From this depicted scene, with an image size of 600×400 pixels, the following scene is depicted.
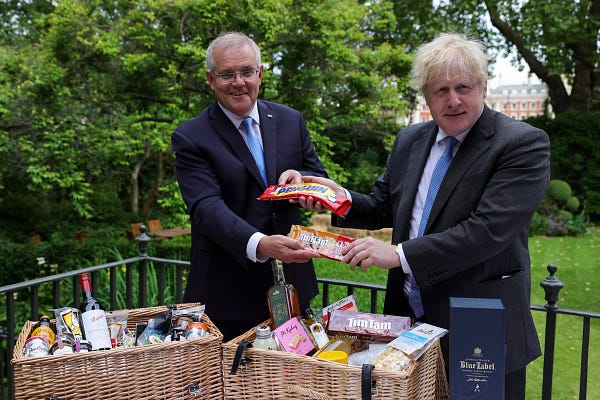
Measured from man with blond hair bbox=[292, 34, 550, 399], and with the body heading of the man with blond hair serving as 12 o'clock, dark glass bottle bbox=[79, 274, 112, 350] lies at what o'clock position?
The dark glass bottle is roughly at 1 o'clock from the man with blond hair.

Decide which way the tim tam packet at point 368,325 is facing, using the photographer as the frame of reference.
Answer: facing the viewer

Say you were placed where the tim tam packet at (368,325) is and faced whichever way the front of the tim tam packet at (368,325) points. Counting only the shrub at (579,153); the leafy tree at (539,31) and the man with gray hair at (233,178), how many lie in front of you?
0

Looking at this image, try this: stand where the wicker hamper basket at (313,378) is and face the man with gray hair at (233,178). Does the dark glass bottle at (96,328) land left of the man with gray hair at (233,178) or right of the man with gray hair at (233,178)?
left

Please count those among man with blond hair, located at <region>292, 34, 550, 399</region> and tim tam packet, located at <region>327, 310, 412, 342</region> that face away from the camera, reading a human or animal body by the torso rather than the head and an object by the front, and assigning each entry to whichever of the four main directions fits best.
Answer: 0

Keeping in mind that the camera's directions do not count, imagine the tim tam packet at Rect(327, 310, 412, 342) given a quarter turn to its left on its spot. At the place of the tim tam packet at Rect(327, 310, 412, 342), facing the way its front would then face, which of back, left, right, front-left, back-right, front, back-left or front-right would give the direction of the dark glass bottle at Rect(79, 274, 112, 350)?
back

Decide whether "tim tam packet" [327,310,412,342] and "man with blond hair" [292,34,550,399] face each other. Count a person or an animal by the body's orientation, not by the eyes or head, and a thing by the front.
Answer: no

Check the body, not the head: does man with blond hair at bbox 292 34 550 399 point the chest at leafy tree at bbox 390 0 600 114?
no

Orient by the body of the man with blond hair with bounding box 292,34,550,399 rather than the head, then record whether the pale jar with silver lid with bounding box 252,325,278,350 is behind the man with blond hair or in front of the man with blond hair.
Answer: in front

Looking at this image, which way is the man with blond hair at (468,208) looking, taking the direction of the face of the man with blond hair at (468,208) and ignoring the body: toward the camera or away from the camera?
toward the camera

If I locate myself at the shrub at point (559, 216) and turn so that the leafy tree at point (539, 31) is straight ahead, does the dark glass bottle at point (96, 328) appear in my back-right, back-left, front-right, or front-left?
back-left

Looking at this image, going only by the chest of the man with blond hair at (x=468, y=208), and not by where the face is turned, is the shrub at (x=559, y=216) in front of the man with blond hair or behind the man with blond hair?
behind

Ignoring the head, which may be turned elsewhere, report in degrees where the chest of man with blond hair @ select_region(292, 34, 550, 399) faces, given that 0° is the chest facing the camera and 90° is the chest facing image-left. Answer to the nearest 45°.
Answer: approximately 45°

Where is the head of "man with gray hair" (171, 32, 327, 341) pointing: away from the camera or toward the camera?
toward the camera

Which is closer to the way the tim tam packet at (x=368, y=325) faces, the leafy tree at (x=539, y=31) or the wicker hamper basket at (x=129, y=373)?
the wicker hamper basket
